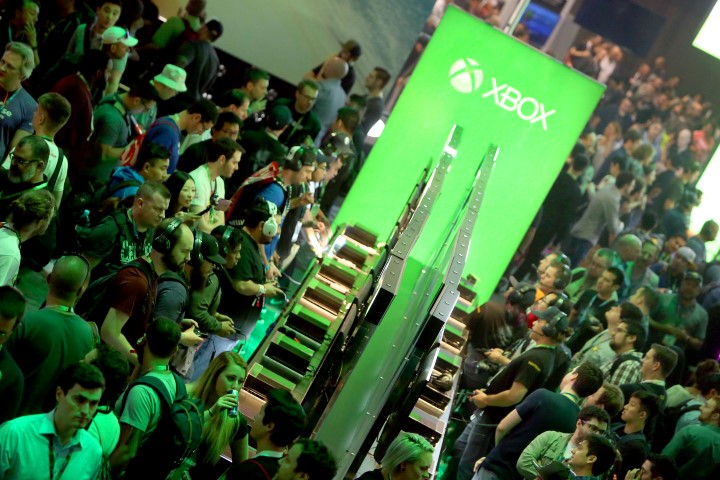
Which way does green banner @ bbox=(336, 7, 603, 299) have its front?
toward the camera

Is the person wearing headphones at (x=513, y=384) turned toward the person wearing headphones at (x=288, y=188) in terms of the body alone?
yes

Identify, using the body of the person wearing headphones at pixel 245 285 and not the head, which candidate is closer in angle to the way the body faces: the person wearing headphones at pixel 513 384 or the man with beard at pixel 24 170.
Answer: the person wearing headphones

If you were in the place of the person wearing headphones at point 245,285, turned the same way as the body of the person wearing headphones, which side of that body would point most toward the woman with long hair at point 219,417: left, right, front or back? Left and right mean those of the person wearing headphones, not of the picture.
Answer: right

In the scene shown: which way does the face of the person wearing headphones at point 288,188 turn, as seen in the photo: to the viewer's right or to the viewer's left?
to the viewer's right

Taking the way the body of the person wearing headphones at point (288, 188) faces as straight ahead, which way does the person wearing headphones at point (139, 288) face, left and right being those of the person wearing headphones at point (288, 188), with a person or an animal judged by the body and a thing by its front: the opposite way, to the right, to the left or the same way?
the same way

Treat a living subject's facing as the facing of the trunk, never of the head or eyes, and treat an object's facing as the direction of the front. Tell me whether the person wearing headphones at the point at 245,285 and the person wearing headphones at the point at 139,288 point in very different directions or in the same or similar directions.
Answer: same or similar directions

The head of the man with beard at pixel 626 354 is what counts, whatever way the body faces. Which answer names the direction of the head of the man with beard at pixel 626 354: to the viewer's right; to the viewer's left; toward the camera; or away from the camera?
to the viewer's left

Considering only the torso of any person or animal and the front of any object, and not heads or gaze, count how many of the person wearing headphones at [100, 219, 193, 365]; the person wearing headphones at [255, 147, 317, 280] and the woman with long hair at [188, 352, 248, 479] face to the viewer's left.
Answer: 0

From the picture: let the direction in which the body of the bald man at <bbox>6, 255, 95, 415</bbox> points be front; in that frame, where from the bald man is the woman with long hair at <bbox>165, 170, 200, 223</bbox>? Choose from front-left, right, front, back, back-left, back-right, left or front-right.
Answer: front

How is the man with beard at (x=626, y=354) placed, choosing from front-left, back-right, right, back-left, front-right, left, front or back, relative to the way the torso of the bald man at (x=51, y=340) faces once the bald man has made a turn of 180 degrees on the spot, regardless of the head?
back-left

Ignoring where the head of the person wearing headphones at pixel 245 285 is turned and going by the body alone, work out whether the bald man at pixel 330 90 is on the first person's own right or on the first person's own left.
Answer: on the first person's own left

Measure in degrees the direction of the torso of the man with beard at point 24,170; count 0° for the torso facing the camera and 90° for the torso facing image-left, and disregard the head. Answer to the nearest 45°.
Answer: approximately 45°

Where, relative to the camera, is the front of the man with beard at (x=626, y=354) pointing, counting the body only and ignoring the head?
to the viewer's left

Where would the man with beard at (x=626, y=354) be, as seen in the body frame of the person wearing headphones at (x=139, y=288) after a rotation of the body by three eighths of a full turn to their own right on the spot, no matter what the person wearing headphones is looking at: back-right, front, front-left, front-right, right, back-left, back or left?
back

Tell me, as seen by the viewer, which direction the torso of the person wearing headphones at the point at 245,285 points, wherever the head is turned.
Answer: to the viewer's right

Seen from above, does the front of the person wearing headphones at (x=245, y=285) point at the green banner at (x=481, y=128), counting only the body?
no

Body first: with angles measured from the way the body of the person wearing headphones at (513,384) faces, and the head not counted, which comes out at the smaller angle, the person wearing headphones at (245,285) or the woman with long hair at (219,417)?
the person wearing headphones

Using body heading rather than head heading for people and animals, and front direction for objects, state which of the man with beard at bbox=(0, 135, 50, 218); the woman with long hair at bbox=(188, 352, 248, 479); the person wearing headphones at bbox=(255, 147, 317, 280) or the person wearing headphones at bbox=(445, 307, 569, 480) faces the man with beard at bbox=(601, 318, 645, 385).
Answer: the person wearing headphones at bbox=(255, 147, 317, 280)

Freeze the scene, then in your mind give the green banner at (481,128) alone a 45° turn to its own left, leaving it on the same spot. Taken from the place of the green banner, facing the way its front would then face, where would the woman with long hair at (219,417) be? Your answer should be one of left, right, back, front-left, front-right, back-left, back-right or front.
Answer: front-right

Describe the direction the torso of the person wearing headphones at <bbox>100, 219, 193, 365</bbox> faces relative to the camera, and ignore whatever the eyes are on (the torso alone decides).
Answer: to the viewer's right
